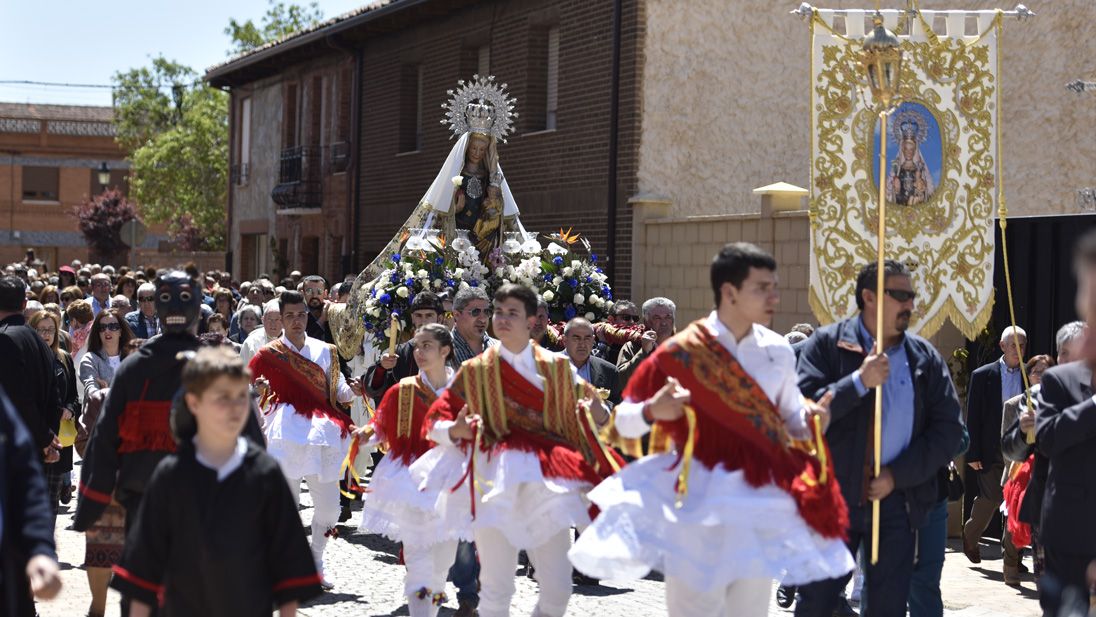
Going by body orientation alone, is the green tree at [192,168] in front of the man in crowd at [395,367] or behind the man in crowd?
behind

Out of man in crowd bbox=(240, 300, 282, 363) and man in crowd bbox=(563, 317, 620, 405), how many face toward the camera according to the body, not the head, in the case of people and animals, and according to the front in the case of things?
2

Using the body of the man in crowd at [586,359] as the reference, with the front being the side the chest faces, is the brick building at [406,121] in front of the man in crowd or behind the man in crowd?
behind

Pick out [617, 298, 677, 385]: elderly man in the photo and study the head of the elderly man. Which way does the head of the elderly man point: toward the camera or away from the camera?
toward the camera

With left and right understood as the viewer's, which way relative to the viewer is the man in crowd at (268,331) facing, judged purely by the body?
facing the viewer

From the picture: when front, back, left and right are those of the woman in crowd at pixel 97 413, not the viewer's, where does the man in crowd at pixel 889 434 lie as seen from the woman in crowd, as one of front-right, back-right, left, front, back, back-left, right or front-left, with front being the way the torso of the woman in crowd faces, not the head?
front-left

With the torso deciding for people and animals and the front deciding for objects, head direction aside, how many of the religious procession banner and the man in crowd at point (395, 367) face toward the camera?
2

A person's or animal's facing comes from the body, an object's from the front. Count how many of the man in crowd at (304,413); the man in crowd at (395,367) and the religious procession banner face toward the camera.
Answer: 3

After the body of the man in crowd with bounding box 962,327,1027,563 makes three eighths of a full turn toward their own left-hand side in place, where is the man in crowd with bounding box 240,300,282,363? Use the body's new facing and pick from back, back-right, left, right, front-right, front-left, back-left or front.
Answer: left

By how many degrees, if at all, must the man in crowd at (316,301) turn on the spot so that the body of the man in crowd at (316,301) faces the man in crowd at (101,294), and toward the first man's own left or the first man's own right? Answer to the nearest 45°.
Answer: approximately 135° to the first man's own right

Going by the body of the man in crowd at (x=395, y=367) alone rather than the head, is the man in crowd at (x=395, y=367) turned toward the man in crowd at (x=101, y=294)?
no

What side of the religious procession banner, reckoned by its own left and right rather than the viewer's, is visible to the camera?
front

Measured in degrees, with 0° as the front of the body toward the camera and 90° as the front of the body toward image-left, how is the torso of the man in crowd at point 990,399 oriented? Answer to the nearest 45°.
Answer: approximately 315°

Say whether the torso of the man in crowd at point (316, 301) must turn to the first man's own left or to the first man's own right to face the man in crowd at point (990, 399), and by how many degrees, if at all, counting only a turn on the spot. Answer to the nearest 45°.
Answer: approximately 45° to the first man's own left

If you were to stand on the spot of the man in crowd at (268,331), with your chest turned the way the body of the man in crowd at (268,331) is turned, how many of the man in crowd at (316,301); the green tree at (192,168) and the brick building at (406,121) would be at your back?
3

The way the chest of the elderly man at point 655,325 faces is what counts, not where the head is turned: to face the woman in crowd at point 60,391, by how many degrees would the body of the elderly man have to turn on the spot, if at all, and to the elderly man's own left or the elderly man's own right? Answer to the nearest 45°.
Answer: approximately 135° to the elderly man's own right

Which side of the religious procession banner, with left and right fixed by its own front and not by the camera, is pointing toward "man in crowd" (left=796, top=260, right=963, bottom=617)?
front

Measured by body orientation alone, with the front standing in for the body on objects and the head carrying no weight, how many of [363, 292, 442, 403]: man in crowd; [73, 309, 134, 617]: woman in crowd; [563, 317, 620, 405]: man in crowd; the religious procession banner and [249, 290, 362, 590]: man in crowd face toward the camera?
5

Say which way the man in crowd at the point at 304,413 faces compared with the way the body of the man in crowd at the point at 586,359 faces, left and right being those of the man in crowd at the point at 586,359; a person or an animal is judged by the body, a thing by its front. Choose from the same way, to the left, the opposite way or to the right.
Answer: the same way

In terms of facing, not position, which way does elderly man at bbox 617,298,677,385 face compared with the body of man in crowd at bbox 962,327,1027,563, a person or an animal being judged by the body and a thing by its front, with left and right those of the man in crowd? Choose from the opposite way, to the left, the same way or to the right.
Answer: the same way
